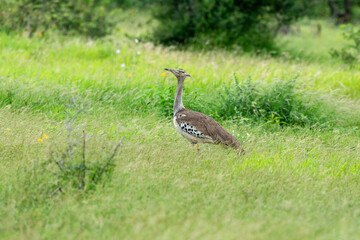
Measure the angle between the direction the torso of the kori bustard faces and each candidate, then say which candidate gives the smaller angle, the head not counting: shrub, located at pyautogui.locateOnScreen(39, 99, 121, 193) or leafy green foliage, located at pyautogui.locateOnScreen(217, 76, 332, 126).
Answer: the shrub

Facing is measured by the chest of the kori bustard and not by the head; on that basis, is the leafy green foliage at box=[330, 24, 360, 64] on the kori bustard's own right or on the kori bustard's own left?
on the kori bustard's own right

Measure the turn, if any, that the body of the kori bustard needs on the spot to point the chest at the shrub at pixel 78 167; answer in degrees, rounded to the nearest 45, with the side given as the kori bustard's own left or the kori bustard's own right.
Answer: approximately 45° to the kori bustard's own left

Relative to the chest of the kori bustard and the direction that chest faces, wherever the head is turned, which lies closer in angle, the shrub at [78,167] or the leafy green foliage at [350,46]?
the shrub

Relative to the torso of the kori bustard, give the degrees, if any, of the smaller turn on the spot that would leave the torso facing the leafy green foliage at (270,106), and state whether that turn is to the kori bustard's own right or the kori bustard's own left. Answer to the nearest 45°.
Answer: approximately 135° to the kori bustard's own right

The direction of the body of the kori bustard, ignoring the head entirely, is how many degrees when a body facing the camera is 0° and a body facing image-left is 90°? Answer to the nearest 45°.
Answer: approximately 90°
